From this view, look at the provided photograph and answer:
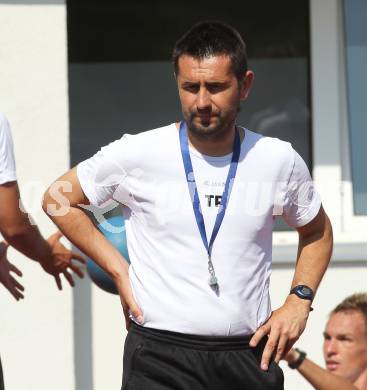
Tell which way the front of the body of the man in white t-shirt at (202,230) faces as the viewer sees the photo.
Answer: toward the camera

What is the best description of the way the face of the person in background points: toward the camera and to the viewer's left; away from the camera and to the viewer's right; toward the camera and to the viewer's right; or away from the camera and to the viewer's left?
toward the camera and to the viewer's left

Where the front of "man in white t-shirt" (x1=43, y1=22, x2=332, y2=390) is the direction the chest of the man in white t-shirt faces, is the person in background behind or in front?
behind
